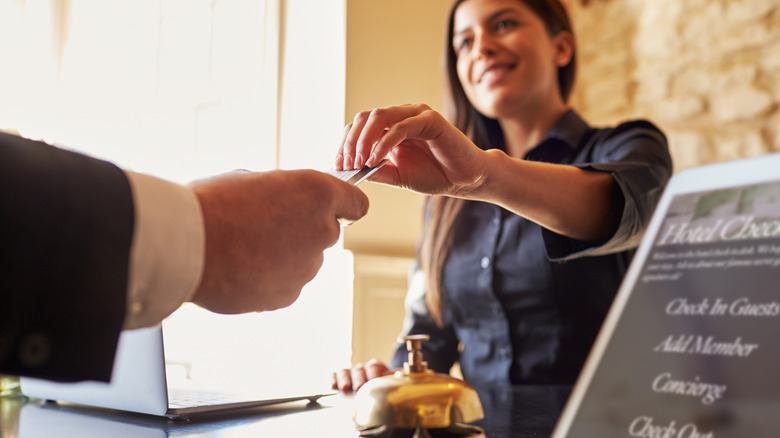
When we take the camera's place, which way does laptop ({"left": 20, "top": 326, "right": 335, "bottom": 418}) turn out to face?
facing away from the viewer and to the right of the viewer

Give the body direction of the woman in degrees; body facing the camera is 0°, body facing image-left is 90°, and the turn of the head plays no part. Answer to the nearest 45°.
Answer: approximately 45°

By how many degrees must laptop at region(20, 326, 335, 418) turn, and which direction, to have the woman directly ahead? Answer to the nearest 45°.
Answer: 0° — it already faces them

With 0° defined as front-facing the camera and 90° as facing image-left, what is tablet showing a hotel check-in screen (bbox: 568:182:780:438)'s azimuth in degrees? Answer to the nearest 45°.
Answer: approximately 45°
